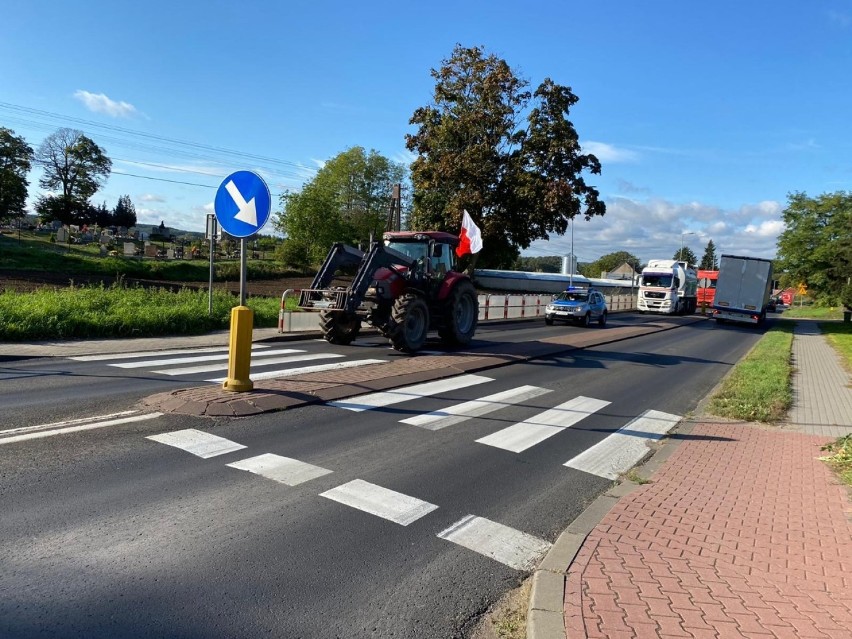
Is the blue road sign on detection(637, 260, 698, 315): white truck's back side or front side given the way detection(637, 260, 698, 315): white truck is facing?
on the front side

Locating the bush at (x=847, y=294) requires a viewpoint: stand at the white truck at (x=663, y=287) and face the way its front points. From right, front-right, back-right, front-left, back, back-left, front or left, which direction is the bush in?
left

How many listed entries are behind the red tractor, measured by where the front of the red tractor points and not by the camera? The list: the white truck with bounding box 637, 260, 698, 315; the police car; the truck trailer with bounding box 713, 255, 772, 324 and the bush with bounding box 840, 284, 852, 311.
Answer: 4

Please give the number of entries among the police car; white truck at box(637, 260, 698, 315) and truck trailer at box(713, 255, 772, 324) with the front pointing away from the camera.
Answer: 1

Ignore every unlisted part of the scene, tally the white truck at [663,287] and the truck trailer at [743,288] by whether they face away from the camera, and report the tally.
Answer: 1

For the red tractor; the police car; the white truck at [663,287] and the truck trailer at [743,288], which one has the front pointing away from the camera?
the truck trailer

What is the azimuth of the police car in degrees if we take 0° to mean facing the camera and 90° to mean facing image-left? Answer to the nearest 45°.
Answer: approximately 45°

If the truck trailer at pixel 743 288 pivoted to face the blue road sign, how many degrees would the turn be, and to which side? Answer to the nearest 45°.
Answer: approximately 180°

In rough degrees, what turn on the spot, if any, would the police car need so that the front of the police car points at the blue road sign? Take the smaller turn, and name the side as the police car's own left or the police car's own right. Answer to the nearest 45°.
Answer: approximately 45° to the police car's own left

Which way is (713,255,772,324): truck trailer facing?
away from the camera

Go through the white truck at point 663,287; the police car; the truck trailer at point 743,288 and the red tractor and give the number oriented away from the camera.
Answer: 1

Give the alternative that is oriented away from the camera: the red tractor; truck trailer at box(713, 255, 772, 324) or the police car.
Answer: the truck trailer

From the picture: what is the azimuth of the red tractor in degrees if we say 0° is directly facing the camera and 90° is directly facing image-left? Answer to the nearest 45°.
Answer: approximately 45°

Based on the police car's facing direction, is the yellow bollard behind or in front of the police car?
in front

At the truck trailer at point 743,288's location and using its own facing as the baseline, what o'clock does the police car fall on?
The police car is roughly at 7 o'clock from the truck trailer.

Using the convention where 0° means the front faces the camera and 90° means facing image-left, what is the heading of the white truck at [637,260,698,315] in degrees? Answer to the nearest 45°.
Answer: approximately 45°

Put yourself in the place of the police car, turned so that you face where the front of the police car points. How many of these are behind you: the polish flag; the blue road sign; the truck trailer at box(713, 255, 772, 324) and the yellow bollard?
1
